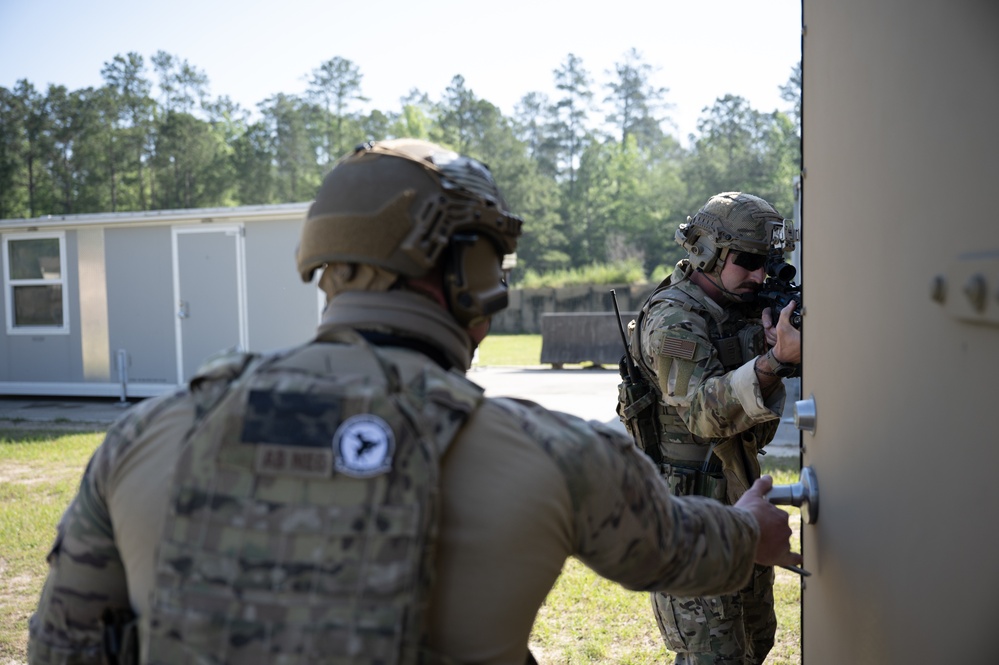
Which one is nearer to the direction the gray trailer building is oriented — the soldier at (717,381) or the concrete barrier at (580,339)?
the soldier

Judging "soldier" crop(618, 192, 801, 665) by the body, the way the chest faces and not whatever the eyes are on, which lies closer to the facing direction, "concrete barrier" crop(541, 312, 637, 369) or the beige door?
the beige door

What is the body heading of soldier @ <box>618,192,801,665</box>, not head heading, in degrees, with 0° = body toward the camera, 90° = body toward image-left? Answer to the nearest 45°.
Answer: approximately 315°

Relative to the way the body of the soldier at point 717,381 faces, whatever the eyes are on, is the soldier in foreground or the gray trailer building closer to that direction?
the soldier in foreground

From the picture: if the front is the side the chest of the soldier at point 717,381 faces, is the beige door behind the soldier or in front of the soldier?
in front

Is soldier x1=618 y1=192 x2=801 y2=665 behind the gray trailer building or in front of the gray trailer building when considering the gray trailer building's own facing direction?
in front

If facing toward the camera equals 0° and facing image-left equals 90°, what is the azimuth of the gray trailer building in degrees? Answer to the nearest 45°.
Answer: approximately 0°

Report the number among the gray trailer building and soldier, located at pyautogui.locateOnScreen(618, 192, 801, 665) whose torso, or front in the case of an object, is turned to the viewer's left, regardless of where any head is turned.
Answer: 0

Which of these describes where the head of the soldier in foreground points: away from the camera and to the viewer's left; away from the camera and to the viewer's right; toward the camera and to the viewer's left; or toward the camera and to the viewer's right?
away from the camera and to the viewer's right

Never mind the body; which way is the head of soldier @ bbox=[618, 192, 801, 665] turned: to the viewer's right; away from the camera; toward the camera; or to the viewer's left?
to the viewer's right

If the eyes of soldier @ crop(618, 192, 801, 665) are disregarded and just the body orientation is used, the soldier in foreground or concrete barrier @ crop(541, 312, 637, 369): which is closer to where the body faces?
the soldier in foreground

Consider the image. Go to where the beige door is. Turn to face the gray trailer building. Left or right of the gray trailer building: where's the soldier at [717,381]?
right

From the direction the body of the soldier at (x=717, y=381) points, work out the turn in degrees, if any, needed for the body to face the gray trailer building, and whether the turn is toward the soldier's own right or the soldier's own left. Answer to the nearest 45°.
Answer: approximately 180°

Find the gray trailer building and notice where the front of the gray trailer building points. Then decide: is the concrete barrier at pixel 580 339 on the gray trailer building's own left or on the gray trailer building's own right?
on the gray trailer building's own left

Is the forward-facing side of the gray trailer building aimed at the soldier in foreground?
yes
